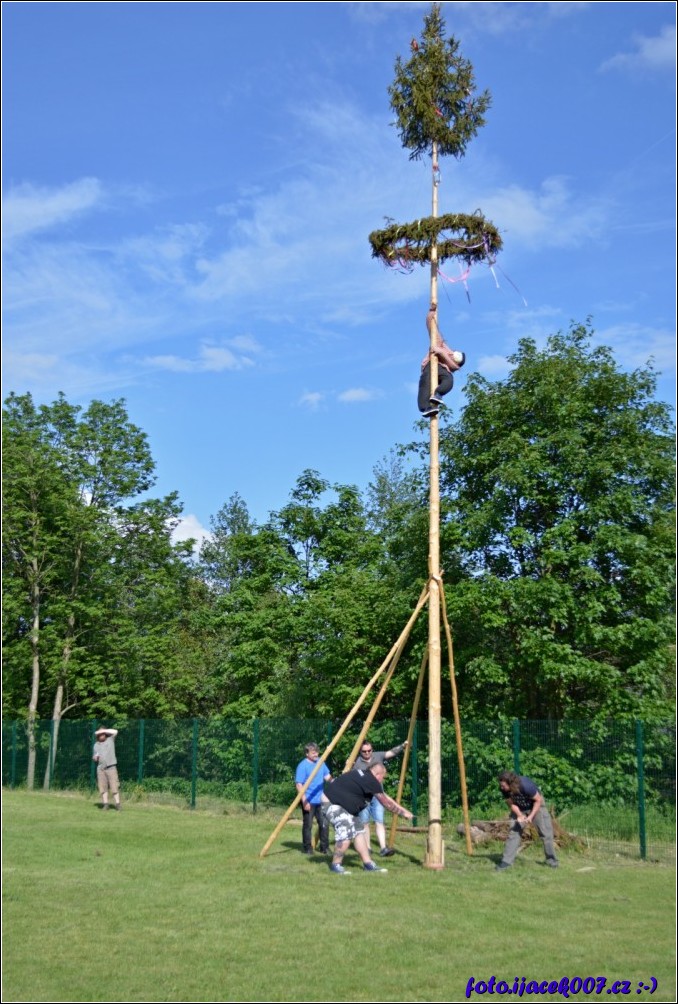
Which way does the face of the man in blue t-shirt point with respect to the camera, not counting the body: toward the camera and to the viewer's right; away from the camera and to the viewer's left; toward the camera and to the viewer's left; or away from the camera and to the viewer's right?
toward the camera and to the viewer's right

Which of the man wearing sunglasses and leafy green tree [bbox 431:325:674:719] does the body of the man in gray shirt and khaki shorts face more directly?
the man wearing sunglasses

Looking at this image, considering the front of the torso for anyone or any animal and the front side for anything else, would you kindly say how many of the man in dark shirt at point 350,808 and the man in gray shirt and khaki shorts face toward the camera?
1

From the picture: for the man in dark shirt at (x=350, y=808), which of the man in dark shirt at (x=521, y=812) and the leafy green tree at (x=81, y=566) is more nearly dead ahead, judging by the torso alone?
the man in dark shirt

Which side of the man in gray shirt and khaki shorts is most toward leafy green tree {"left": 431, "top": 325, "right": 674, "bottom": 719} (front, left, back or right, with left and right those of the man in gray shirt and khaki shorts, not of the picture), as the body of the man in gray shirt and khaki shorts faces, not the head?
left

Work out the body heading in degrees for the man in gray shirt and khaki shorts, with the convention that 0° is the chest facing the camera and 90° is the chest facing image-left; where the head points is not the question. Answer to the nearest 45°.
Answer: approximately 0°

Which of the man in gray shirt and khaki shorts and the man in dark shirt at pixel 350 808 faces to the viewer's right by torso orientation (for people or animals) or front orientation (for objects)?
the man in dark shirt

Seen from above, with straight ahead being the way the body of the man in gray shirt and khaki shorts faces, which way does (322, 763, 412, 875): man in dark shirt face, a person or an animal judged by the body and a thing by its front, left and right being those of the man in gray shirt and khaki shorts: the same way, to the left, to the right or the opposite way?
to the left

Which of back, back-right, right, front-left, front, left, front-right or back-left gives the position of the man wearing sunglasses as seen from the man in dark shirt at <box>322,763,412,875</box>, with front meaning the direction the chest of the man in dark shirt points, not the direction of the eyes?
left

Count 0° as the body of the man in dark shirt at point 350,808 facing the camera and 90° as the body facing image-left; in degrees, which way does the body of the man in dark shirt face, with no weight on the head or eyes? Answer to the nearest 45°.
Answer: approximately 270°

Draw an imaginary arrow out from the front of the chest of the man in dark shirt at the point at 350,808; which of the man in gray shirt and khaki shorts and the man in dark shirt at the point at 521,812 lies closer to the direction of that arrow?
the man in dark shirt
